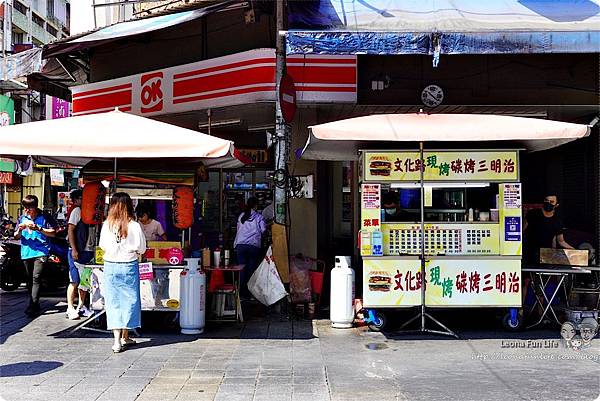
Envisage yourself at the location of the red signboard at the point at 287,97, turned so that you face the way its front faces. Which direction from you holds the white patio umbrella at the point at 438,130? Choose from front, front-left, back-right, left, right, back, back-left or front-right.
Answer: front-left

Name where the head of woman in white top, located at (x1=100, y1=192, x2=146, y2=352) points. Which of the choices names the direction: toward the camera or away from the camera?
away from the camera

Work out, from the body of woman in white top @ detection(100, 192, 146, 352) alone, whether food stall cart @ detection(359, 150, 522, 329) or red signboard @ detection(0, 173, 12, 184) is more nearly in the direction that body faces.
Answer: the red signboard

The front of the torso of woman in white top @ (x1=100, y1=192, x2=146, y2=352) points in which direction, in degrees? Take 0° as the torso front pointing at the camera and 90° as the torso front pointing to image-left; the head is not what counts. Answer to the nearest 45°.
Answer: approximately 180°

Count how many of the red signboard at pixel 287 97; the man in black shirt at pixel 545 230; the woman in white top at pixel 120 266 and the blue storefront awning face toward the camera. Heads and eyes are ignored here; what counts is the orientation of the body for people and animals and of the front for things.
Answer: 2

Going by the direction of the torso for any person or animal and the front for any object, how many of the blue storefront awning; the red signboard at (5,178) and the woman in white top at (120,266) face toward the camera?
2

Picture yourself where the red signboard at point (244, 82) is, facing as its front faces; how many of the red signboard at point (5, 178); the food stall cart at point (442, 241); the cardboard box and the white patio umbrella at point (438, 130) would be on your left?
3

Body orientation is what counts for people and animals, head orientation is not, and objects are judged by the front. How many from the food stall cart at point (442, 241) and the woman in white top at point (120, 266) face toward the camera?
1

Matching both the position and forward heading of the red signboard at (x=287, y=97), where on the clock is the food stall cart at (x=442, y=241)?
The food stall cart is roughly at 12 o'clock from the red signboard.
